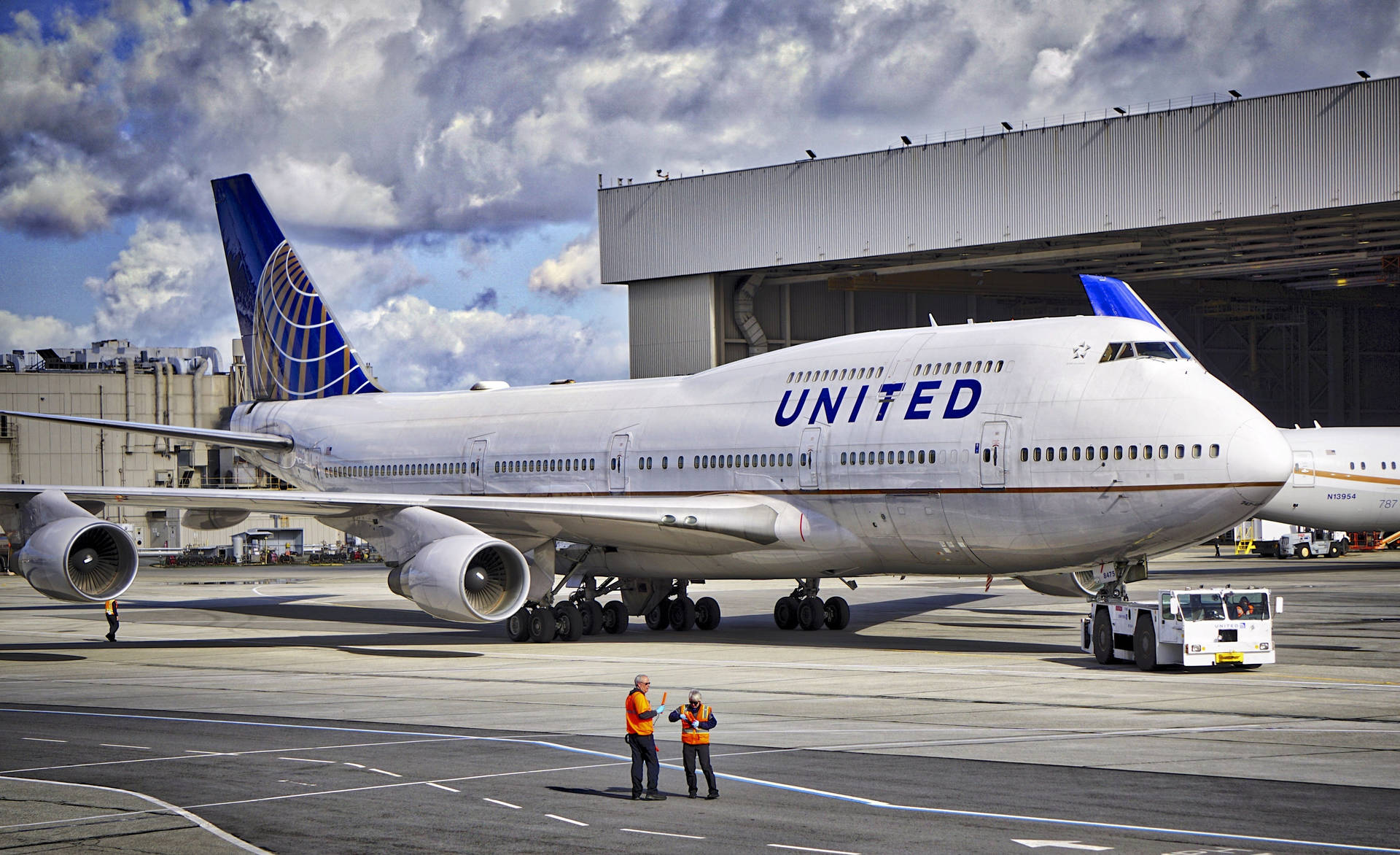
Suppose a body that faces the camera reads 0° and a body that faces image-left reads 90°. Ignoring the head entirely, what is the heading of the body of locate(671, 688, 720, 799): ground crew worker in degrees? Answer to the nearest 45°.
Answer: approximately 0°

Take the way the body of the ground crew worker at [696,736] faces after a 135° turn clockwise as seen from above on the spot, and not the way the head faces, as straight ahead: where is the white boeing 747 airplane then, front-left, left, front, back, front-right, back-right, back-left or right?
front-right

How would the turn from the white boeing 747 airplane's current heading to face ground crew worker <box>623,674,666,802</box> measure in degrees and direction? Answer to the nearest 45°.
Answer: approximately 45° to its right

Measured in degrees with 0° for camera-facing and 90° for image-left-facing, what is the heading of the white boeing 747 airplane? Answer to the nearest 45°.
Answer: approximately 315°
